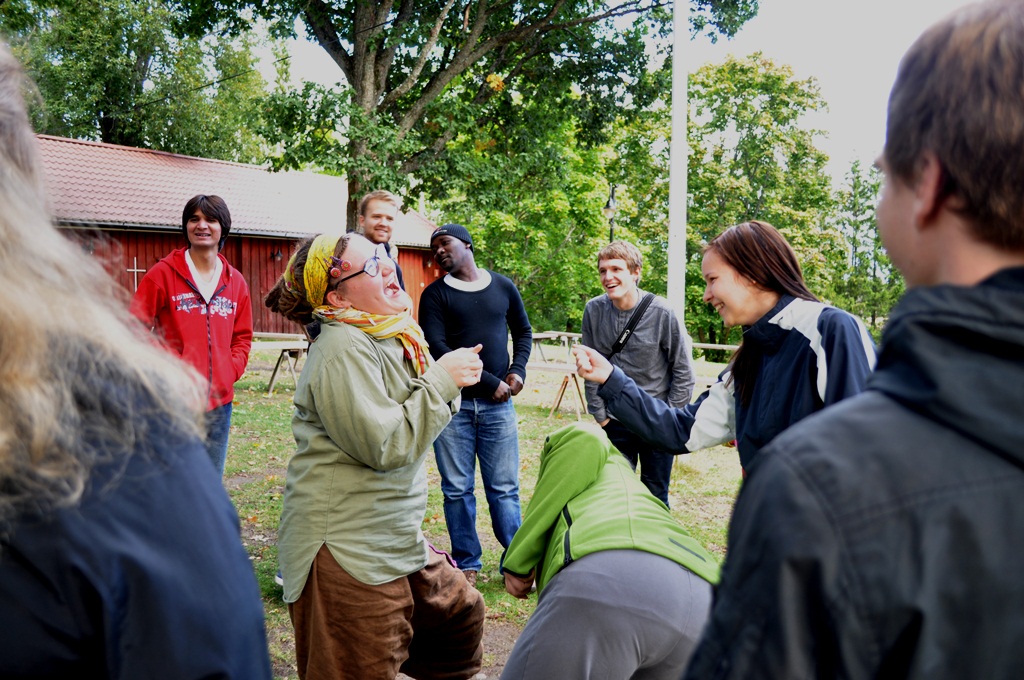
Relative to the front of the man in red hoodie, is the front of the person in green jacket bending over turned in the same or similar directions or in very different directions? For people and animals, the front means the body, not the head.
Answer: very different directions

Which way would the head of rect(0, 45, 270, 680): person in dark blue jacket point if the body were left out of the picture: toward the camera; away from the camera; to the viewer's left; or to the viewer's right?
away from the camera

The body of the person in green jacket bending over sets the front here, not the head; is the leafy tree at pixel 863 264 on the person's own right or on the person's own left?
on the person's own right

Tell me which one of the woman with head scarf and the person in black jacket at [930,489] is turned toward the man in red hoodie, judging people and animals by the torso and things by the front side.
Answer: the person in black jacket

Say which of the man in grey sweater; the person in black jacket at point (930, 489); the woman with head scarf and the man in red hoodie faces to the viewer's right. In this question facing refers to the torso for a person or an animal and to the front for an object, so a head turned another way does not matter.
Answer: the woman with head scarf

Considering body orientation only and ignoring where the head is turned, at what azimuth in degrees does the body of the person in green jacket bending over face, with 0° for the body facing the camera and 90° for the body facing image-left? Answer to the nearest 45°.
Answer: approximately 135°

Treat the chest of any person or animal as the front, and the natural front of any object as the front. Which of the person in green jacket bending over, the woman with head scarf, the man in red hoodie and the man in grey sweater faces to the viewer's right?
the woman with head scarf

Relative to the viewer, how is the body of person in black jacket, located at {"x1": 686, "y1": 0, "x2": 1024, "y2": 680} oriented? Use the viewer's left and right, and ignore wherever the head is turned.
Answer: facing away from the viewer and to the left of the viewer

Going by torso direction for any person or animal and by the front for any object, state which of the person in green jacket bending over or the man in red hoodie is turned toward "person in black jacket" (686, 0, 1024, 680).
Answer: the man in red hoodie

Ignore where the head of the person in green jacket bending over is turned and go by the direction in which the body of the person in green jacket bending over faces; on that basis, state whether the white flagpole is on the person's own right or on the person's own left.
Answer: on the person's own right

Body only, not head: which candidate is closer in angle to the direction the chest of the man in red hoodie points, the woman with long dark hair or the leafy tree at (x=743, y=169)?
the woman with long dark hair

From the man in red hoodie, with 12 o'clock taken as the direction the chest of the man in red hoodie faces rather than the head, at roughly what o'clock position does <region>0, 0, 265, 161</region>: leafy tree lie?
The leafy tree is roughly at 6 o'clock from the man in red hoodie.

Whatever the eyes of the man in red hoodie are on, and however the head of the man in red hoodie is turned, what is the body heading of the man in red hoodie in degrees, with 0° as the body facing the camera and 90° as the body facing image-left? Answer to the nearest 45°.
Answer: approximately 0°

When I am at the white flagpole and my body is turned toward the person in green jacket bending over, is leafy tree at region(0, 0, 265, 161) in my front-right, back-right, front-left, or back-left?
back-right

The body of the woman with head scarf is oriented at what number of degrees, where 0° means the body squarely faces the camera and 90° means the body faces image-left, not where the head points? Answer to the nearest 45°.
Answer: approximately 270°
